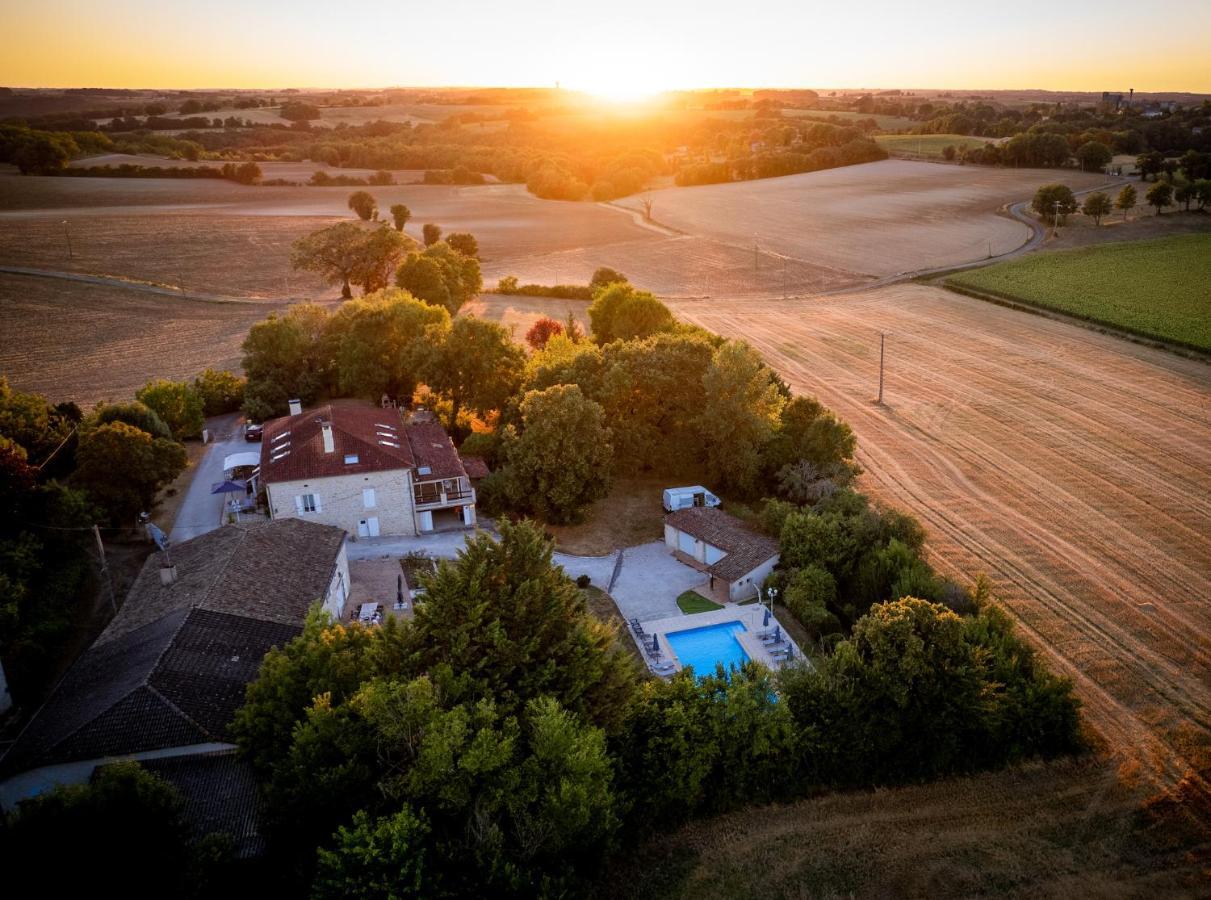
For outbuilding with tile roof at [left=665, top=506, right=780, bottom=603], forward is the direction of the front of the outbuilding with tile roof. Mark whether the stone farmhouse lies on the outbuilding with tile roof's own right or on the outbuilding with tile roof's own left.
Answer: on the outbuilding with tile roof's own right

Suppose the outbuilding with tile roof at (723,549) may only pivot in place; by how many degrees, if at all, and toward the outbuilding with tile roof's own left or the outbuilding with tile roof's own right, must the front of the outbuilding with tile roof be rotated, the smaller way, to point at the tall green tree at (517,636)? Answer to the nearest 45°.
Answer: approximately 45° to the outbuilding with tile roof's own left

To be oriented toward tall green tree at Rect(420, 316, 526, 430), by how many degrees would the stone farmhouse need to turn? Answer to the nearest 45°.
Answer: approximately 135° to its left

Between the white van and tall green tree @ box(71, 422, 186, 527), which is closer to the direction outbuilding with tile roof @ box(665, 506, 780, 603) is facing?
the tall green tree

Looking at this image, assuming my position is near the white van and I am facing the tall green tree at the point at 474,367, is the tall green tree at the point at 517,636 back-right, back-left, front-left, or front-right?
back-left

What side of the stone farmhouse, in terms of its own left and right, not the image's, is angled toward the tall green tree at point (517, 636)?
front

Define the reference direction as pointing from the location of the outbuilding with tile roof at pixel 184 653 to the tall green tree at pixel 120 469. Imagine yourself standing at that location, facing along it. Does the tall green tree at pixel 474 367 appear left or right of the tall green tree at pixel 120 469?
right

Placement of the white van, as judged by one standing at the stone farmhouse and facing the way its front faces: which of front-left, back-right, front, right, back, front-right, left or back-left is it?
left

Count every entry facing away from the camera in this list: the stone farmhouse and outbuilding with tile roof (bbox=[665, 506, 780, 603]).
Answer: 0

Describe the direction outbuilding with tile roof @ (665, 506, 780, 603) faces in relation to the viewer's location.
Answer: facing the viewer and to the left of the viewer

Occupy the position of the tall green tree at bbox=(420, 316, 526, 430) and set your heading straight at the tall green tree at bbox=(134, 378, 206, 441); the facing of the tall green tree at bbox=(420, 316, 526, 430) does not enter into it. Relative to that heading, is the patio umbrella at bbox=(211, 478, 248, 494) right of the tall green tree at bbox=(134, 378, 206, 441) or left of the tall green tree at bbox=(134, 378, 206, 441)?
left

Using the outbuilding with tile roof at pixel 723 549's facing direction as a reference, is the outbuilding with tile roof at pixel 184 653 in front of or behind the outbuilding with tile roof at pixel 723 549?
in front

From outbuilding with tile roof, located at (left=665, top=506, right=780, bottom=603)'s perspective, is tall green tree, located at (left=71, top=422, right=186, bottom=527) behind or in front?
in front

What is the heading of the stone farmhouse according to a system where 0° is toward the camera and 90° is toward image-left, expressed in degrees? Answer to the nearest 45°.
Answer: approximately 0°

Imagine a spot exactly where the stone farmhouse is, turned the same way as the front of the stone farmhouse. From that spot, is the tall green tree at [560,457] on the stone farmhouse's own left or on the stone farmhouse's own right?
on the stone farmhouse's own left
